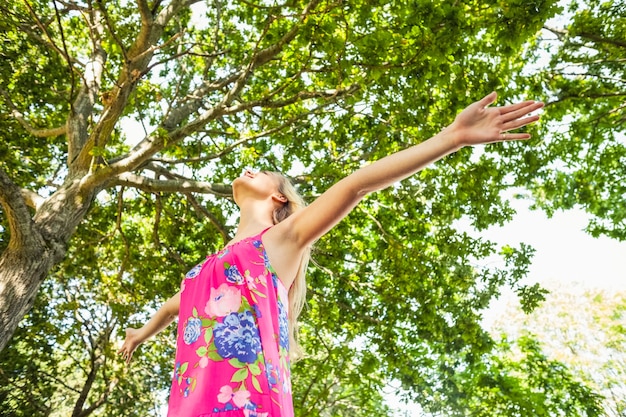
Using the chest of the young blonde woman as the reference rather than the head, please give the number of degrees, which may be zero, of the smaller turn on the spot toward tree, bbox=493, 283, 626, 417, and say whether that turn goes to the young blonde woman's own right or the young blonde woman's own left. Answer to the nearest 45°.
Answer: approximately 180°

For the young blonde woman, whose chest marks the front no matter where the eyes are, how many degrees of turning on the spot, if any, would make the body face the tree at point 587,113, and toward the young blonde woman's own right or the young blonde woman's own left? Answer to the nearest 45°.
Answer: approximately 180°

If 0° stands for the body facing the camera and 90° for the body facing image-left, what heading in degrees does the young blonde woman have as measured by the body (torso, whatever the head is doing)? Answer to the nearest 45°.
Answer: approximately 45°
